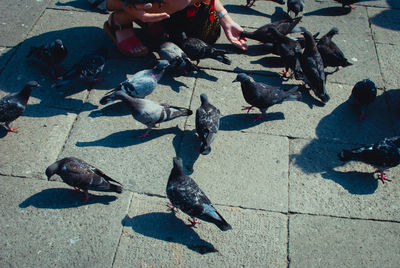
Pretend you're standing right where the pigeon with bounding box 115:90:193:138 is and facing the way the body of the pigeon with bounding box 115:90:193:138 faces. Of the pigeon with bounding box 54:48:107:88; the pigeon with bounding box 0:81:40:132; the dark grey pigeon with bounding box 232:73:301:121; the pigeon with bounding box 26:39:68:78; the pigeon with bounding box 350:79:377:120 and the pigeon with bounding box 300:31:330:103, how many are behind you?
3

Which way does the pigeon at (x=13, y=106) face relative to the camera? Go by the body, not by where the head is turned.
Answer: to the viewer's right

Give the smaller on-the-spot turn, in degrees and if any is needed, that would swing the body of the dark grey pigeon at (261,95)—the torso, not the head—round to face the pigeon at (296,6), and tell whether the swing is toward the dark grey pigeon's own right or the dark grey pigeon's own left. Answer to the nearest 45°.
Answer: approximately 90° to the dark grey pigeon's own right

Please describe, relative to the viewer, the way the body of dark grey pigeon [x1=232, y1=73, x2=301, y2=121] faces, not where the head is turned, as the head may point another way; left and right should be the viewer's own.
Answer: facing to the left of the viewer

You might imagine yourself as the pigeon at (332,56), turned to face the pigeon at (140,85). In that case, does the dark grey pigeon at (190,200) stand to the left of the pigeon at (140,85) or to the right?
left

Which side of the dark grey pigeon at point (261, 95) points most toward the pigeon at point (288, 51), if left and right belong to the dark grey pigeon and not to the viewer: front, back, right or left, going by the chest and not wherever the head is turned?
right

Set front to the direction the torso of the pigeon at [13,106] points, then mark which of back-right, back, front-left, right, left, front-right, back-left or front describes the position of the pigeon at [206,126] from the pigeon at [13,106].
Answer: front-right

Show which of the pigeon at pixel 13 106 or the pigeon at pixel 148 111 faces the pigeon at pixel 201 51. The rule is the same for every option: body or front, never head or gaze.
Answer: the pigeon at pixel 13 106

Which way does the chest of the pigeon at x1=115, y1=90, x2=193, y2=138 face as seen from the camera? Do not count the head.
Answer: to the viewer's left

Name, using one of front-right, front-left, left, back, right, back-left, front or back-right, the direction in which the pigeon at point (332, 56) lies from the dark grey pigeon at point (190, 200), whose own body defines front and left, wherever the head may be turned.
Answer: right

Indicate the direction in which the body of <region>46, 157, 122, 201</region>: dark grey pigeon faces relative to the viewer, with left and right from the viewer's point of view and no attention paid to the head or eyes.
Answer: facing to the left of the viewer
